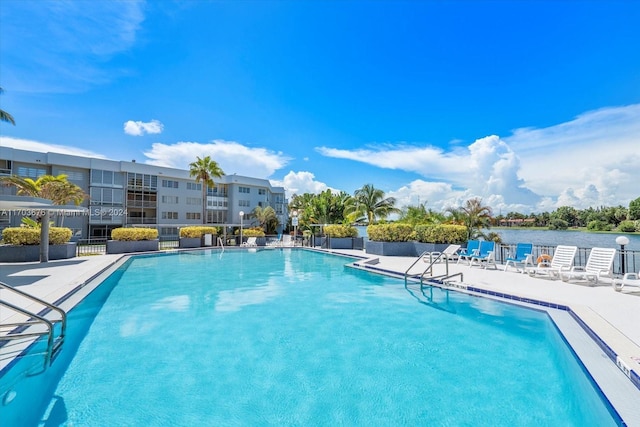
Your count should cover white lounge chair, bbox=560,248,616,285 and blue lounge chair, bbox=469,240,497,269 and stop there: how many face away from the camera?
0

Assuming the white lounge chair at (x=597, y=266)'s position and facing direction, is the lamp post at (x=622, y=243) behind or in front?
behind

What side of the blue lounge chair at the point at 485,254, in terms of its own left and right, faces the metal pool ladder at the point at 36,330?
front

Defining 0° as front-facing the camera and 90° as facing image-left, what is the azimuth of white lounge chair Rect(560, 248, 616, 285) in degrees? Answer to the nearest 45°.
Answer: approximately 45°

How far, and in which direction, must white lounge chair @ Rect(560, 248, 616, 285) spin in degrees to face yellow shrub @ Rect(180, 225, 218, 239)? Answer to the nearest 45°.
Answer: approximately 45° to its right

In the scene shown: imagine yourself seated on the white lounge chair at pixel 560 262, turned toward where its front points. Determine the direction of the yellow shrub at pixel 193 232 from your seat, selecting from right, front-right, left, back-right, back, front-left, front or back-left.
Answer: front-right

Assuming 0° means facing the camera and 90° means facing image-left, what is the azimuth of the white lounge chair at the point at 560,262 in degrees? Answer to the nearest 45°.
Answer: approximately 45°

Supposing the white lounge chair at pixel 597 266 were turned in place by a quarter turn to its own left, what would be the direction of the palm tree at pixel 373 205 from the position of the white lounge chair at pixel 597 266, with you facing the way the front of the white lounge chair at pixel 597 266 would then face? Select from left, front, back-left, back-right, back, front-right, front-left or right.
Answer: back

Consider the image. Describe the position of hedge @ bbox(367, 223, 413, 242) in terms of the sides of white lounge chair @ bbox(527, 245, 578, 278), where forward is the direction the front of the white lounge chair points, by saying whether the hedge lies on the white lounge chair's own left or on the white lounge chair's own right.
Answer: on the white lounge chair's own right

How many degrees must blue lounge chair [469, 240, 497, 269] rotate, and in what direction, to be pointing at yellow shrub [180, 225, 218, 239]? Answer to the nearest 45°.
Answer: approximately 45° to its right

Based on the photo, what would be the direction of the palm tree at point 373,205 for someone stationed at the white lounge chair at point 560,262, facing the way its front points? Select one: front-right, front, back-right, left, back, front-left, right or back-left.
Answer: right
